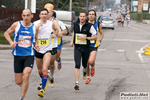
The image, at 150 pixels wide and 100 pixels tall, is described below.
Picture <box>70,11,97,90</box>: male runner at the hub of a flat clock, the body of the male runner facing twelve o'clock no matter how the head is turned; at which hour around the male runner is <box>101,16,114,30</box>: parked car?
The parked car is roughly at 6 o'clock from the male runner.

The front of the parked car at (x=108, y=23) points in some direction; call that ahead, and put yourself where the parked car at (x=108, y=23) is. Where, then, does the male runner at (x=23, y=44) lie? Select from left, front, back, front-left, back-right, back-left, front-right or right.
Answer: back

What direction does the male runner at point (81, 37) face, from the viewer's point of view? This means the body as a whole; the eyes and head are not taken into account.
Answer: toward the camera

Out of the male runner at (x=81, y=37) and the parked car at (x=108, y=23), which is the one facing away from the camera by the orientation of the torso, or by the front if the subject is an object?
the parked car

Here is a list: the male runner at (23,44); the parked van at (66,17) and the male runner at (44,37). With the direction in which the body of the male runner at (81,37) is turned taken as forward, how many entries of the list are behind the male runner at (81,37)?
1

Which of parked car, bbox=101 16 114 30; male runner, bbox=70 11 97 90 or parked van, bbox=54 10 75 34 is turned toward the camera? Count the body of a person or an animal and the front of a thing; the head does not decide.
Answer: the male runner

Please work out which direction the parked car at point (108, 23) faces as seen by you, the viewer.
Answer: facing away from the viewer

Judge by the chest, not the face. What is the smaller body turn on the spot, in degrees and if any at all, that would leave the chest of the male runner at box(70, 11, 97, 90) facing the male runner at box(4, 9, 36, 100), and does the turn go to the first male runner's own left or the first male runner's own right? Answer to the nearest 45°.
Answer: approximately 45° to the first male runner's own right

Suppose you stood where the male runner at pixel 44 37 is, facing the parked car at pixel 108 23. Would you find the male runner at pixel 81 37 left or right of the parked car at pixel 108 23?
right

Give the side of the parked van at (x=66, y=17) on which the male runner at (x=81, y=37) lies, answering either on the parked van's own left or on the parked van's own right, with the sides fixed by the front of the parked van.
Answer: on the parked van's own left

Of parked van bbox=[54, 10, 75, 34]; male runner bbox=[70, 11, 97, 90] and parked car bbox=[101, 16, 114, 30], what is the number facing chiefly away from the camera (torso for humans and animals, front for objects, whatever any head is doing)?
1

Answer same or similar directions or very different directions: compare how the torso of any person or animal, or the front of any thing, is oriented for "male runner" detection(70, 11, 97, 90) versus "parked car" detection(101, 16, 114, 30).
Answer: very different directions
